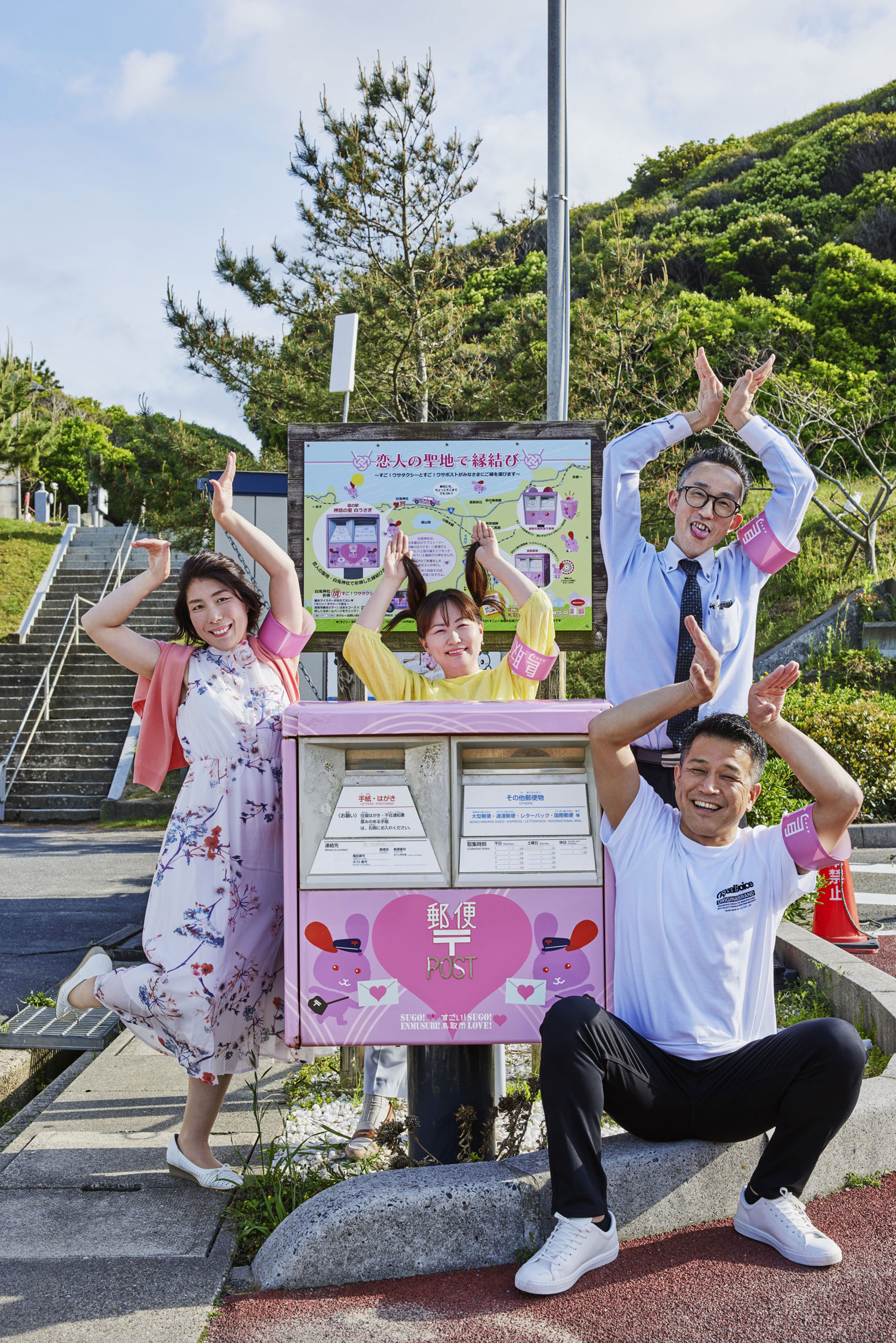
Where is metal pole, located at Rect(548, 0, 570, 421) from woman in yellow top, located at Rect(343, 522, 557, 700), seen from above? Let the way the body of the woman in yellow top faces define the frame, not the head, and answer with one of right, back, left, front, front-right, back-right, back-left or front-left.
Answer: back

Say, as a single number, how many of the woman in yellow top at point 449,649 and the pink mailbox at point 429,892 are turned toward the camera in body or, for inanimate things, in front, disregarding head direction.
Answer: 2

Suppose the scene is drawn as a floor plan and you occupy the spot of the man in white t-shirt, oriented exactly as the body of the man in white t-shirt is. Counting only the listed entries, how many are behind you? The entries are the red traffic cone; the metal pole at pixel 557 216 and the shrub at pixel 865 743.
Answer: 3

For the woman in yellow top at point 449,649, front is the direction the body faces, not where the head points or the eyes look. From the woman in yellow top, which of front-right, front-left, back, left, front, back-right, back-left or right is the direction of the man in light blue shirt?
left
